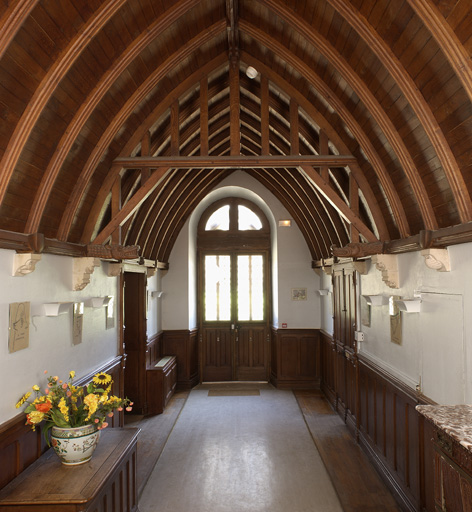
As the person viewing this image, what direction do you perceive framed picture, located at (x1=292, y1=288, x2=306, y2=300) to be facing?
facing the viewer

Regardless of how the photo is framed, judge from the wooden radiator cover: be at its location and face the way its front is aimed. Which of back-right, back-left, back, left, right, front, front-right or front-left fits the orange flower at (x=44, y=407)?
right

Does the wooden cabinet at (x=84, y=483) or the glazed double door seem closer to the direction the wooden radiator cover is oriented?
the glazed double door

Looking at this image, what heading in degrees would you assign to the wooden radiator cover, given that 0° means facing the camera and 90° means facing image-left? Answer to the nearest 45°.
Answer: approximately 270°

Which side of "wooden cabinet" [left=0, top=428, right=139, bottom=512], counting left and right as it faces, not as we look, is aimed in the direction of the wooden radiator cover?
left

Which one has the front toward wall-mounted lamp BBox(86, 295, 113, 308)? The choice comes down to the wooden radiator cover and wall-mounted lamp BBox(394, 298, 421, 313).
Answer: wall-mounted lamp BBox(394, 298, 421, 313)

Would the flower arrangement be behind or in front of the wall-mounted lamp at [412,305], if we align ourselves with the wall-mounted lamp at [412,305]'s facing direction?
in front

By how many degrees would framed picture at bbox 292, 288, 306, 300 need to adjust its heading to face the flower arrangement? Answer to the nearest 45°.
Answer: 0° — it already faces it

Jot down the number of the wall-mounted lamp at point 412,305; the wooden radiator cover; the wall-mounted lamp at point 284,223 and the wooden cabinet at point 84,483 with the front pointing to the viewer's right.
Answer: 2

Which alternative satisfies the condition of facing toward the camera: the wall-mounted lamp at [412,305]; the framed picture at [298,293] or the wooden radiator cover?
the framed picture

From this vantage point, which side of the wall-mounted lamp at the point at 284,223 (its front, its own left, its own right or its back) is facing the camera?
front

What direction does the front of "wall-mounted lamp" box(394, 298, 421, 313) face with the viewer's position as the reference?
facing to the left of the viewer

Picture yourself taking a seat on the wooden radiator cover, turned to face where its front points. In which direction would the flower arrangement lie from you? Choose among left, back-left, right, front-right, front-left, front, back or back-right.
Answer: right

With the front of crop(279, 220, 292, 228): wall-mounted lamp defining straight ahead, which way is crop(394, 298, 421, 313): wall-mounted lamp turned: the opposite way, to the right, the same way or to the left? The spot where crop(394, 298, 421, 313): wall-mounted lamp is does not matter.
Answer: to the right

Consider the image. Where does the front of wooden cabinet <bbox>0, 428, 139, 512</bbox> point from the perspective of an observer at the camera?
facing to the right of the viewer

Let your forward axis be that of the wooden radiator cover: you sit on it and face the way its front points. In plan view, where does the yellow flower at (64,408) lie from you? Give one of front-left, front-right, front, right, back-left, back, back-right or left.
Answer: right

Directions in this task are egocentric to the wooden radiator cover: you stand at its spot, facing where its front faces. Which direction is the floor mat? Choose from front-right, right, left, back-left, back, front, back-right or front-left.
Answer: front-left
